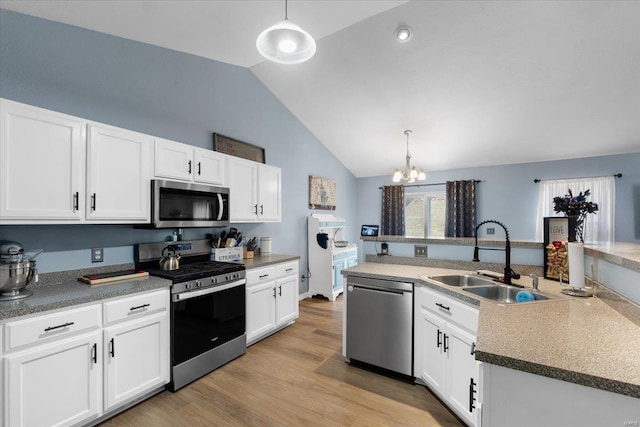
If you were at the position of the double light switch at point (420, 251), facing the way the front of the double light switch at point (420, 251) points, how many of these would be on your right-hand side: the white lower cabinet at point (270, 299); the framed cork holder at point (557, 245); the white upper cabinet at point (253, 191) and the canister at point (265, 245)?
3

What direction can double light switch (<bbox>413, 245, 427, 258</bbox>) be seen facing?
toward the camera

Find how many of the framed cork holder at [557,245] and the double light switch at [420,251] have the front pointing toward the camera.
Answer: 2

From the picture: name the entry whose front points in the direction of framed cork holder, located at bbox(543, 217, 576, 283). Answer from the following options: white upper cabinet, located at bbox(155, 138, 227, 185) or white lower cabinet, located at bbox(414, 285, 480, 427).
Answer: the white upper cabinet

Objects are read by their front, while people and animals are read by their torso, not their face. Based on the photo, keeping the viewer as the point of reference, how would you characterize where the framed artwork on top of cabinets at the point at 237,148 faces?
facing the viewer and to the right of the viewer

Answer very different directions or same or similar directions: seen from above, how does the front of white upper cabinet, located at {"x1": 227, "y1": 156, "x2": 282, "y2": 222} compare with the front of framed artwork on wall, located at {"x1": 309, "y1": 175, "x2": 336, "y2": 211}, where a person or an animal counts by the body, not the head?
same or similar directions

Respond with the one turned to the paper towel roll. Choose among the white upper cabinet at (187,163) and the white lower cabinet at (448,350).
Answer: the white upper cabinet

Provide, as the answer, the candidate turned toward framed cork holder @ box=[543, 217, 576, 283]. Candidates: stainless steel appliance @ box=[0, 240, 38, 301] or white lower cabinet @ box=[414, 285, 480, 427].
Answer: the stainless steel appliance

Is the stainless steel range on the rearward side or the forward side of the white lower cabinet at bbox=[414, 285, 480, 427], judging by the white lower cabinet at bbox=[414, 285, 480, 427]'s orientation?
on the forward side

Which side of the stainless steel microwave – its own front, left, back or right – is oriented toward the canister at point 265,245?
left

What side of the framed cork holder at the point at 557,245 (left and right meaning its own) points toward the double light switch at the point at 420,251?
right

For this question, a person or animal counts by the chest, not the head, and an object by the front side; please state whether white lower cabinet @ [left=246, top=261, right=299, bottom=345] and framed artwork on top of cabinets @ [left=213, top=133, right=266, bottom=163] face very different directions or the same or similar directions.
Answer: same or similar directions

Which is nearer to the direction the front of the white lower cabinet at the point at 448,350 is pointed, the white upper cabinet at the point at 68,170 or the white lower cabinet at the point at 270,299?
the white upper cabinet
